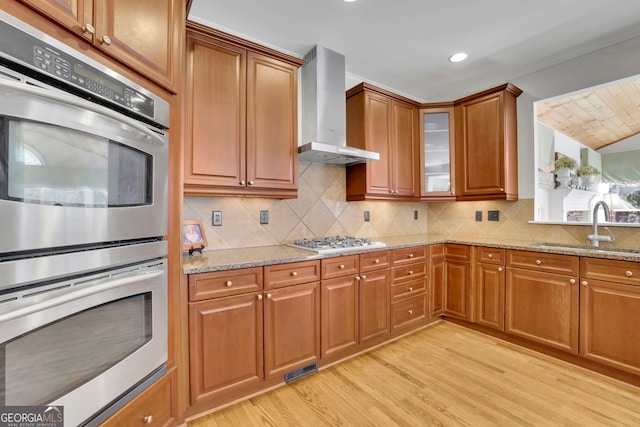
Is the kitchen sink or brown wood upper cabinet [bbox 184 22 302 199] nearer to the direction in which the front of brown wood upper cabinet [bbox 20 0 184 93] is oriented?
the kitchen sink

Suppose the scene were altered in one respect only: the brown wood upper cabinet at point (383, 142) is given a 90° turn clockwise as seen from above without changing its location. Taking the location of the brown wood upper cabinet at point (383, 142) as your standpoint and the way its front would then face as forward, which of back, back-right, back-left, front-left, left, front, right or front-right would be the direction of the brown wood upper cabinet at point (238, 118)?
front

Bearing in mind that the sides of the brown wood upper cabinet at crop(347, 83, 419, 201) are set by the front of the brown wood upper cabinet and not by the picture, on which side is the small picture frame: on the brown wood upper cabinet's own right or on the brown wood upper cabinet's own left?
on the brown wood upper cabinet's own right

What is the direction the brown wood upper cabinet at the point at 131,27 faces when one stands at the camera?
facing the viewer and to the right of the viewer

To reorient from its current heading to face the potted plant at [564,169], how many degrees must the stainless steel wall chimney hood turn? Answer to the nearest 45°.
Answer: approximately 45° to its left

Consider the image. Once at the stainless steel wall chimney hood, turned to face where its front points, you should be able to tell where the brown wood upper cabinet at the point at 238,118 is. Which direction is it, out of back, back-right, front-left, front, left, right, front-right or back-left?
right

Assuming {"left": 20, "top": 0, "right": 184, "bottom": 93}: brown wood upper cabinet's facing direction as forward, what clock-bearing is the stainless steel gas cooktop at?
The stainless steel gas cooktop is roughly at 10 o'clock from the brown wood upper cabinet.

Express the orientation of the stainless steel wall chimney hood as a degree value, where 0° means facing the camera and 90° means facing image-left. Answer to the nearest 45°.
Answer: approximately 315°

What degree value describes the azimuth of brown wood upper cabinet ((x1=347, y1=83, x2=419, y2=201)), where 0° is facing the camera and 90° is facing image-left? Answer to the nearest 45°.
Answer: approximately 315°

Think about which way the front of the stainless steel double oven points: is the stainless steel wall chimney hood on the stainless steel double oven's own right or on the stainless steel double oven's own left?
on the stainless steel double oven's own left
